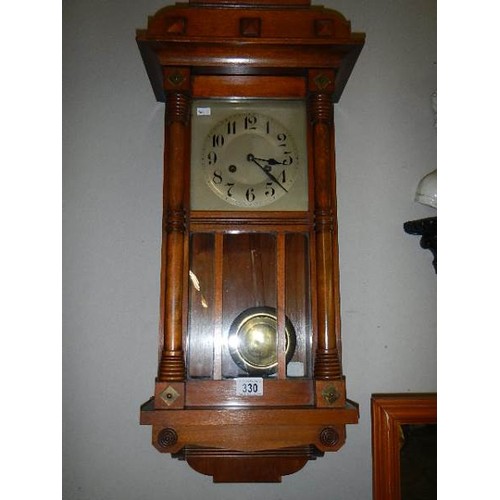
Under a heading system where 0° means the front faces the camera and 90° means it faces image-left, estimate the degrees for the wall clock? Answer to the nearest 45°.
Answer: approximately 0°

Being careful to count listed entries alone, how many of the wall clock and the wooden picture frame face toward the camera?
2

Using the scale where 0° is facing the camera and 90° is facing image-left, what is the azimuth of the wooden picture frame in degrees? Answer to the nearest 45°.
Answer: approximately 0°
